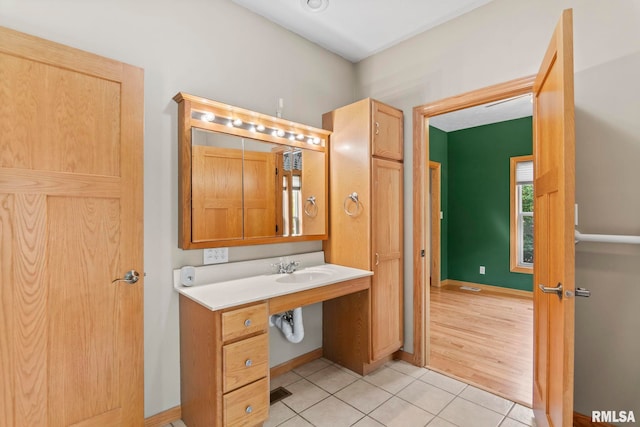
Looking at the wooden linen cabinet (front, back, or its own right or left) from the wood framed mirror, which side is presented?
right

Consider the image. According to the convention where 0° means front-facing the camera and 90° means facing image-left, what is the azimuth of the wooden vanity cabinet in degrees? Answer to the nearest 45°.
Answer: approximately 315°

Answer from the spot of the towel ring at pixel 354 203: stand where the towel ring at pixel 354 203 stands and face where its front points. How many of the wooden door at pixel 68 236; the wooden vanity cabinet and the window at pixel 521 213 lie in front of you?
2

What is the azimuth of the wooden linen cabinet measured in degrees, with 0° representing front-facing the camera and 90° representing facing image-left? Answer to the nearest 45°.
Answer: approximately 315°

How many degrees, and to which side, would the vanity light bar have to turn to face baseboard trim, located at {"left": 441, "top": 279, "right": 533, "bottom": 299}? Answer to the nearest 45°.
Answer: approximately 90° to its left

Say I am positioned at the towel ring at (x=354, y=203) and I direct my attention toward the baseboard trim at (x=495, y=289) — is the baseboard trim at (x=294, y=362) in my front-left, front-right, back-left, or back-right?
back-left

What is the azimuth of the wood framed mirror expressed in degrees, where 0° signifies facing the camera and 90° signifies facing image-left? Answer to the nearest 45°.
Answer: approximately 315°

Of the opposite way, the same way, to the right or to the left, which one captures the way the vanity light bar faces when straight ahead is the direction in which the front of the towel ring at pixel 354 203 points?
to the left
